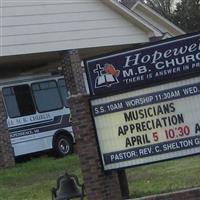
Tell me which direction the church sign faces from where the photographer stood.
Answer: facing the viewer
